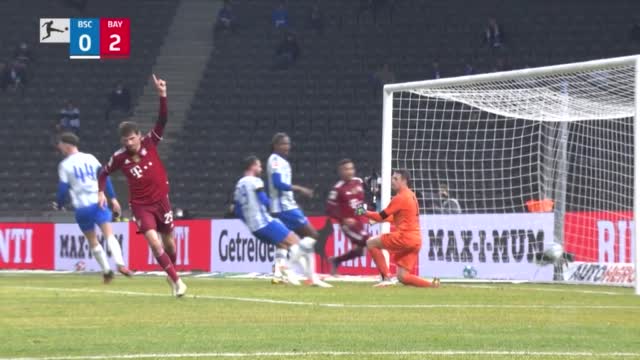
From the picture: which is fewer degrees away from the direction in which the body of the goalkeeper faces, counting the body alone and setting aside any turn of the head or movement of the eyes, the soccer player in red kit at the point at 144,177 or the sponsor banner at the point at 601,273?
the soccer player in red kit

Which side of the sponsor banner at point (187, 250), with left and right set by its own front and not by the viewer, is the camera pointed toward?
front

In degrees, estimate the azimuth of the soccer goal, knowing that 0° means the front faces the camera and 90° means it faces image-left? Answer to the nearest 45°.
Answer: approximately 45°

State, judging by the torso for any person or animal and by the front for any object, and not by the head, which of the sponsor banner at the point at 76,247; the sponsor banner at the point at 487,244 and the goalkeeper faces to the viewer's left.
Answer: the goalkeeper

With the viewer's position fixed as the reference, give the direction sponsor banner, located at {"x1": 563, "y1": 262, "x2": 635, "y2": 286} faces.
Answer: facing the viewer

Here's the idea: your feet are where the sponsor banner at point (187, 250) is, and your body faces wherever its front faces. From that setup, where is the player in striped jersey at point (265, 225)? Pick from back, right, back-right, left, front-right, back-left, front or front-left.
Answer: front

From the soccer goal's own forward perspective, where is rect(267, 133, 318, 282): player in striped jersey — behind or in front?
in front

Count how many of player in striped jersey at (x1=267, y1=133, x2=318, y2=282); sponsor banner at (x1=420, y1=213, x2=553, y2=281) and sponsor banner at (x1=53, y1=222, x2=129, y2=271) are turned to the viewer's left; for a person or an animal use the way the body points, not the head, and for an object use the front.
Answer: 0

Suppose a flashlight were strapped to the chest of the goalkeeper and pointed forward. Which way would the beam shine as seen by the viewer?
to the viewer's left

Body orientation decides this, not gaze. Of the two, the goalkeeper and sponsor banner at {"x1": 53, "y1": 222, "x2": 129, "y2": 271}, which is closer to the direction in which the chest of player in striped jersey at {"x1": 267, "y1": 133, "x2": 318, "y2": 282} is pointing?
the goalkeeper

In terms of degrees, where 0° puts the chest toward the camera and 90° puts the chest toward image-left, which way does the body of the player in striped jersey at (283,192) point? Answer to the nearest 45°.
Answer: approximately 315°
